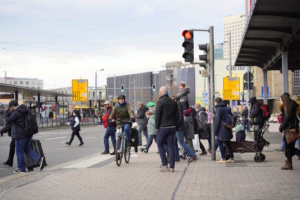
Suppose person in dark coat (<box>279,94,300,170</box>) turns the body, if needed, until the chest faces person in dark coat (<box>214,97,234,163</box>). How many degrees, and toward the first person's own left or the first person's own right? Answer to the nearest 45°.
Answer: approximately 45° to the first person's own right

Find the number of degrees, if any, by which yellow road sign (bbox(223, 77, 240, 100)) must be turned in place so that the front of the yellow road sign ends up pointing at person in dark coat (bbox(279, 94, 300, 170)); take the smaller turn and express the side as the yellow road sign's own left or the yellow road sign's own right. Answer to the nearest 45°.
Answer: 0° — it already faces them

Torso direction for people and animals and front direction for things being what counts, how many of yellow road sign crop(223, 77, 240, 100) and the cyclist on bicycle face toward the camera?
2

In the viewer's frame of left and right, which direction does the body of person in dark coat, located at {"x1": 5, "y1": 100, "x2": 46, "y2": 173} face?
facing to the left of the viewer

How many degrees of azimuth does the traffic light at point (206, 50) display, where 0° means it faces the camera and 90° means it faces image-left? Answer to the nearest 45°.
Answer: approximately 90°
